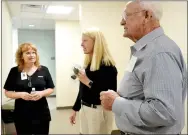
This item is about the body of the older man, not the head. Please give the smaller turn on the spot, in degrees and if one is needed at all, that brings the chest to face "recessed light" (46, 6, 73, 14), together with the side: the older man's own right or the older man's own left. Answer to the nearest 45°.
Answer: approximately 45° to the older man's own right

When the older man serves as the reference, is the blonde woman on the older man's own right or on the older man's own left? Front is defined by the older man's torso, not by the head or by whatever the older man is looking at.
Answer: on the older man's own right

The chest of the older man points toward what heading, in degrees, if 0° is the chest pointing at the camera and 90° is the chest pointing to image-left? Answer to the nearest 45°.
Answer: approximately 90°

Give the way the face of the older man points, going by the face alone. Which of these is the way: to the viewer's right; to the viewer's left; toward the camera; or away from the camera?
to the viewer's left
